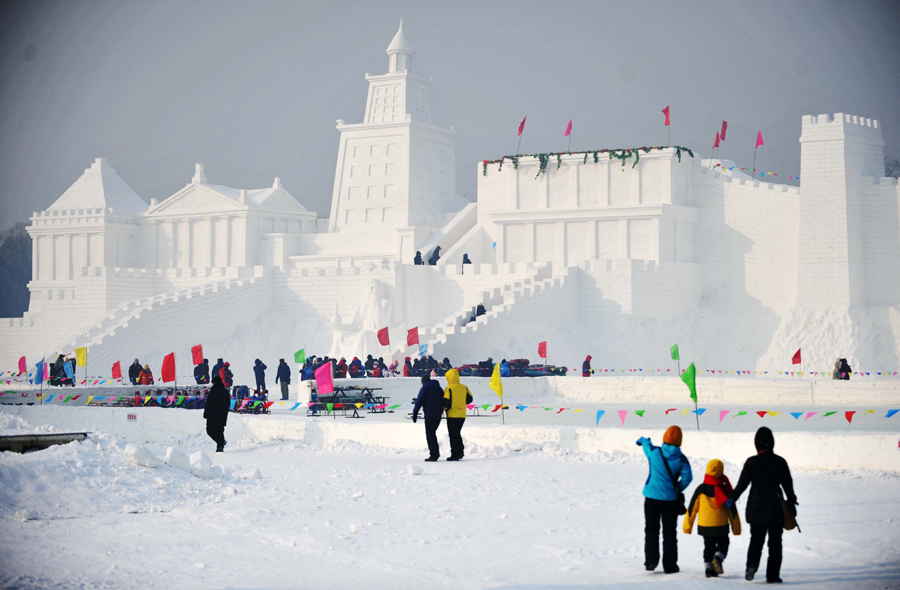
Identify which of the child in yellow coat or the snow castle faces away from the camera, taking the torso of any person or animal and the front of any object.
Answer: the child in yellow coat

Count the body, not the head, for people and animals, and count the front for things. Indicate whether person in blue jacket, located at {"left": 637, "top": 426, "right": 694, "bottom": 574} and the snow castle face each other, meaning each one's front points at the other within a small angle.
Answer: yes

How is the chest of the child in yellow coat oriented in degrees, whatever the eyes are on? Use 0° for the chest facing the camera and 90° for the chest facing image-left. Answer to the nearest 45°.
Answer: approximately 180°

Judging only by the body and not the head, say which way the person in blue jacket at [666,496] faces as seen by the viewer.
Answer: away from the camera

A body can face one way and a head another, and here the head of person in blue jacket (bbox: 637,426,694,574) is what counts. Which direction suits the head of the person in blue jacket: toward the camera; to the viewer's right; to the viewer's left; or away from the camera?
away from the camera

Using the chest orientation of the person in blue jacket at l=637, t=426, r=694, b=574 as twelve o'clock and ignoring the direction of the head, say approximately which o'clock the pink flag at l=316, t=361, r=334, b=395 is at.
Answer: The pink flag is roughly at 11 o'clock from the person in blue jacket.

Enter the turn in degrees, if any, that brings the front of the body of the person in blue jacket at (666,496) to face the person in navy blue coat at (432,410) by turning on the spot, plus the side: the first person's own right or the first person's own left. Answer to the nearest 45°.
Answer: approximately 45° to the first person's own left

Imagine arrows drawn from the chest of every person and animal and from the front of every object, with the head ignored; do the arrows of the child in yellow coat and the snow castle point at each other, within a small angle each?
yes

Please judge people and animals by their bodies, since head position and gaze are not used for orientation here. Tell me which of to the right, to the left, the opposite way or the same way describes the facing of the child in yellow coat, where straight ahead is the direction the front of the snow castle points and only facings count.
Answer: the opposite way

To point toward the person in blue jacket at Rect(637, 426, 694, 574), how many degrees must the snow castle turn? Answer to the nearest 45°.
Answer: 0° — it already faces them

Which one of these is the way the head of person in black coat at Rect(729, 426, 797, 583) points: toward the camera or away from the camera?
away from the camera
